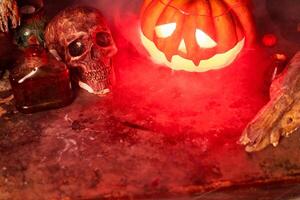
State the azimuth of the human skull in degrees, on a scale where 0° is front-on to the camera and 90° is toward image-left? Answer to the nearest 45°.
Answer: approximately 315°

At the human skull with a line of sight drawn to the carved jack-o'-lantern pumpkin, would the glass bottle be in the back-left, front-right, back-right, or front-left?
back-right

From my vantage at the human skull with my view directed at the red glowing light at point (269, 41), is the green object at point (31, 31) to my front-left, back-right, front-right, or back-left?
back-left

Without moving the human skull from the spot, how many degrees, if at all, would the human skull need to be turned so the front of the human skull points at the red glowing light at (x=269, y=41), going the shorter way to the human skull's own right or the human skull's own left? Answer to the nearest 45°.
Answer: approximately 45° to the human skull's own left

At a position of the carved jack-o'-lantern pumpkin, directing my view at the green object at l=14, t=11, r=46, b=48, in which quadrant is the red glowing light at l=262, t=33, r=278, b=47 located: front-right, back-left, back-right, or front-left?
back-right
